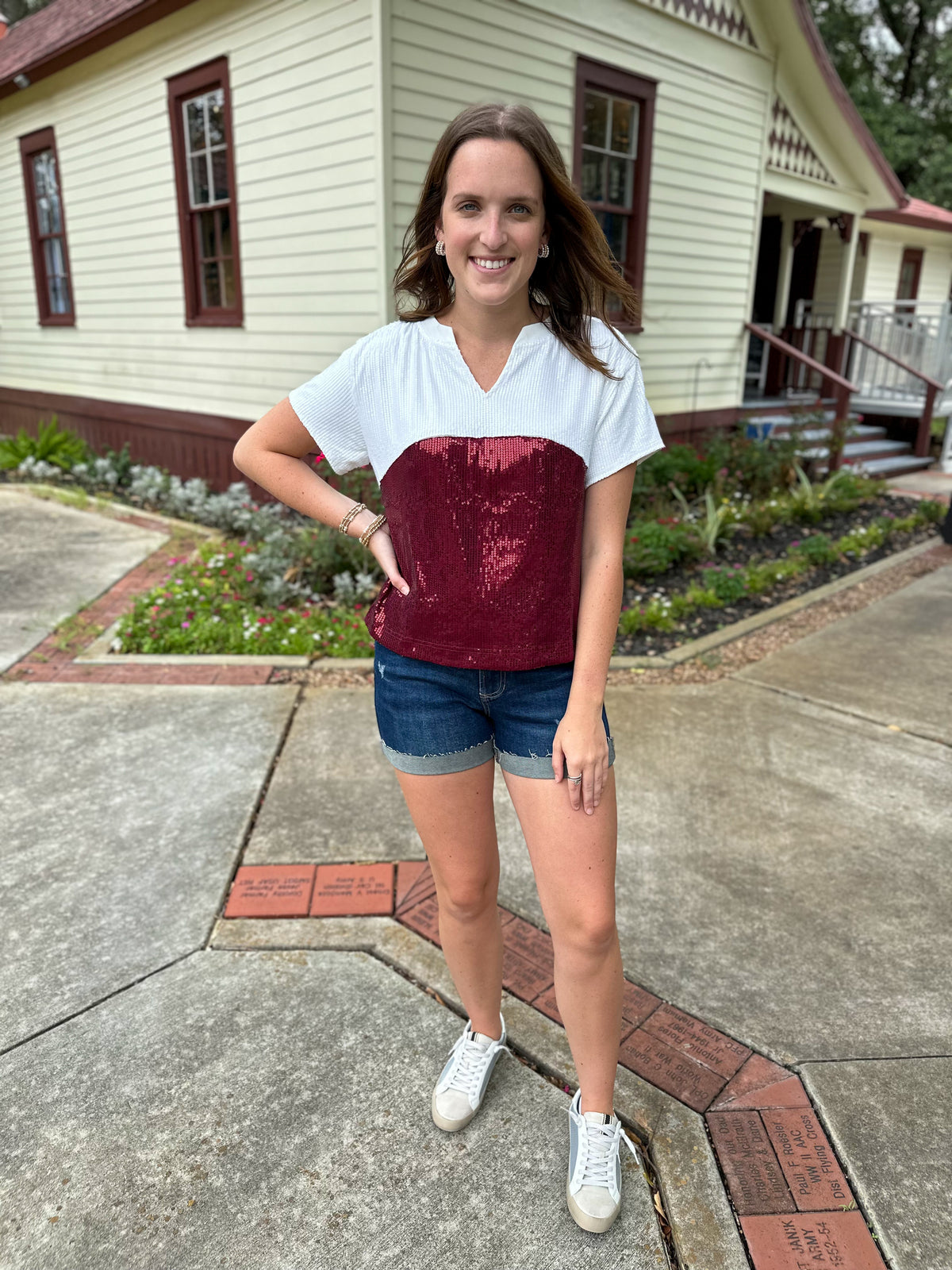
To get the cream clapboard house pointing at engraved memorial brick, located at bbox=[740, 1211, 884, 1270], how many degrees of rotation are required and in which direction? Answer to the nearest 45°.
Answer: approximately 45° to its right

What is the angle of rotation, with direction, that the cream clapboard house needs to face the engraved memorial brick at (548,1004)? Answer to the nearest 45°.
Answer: approximately 45° to its right

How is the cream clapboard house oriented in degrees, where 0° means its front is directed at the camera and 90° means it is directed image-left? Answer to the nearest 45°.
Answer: approximately 315°

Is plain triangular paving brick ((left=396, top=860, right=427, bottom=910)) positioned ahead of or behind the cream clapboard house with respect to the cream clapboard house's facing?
ahead

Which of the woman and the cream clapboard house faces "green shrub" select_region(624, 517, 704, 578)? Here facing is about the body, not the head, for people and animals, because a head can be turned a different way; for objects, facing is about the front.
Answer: the cream clapboard house

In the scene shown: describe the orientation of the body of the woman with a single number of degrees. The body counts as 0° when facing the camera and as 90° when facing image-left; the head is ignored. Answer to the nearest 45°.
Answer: approximately 0°

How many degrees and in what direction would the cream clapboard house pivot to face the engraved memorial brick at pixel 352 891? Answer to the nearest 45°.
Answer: approximately 45° to its right

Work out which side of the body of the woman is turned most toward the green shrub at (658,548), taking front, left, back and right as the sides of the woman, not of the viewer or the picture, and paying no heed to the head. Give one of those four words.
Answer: back

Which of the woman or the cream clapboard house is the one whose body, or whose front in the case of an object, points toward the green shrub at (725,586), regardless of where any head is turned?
the cream clapboard house
